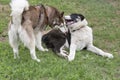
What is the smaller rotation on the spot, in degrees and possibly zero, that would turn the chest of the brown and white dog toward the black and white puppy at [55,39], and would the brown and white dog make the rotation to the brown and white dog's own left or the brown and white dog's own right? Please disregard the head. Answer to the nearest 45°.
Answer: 0° — it already faces it

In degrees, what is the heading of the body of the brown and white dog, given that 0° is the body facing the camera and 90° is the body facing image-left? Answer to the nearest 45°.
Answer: approximately 225°

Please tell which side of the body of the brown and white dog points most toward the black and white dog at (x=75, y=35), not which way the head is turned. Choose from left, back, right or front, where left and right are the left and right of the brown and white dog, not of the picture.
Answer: front
